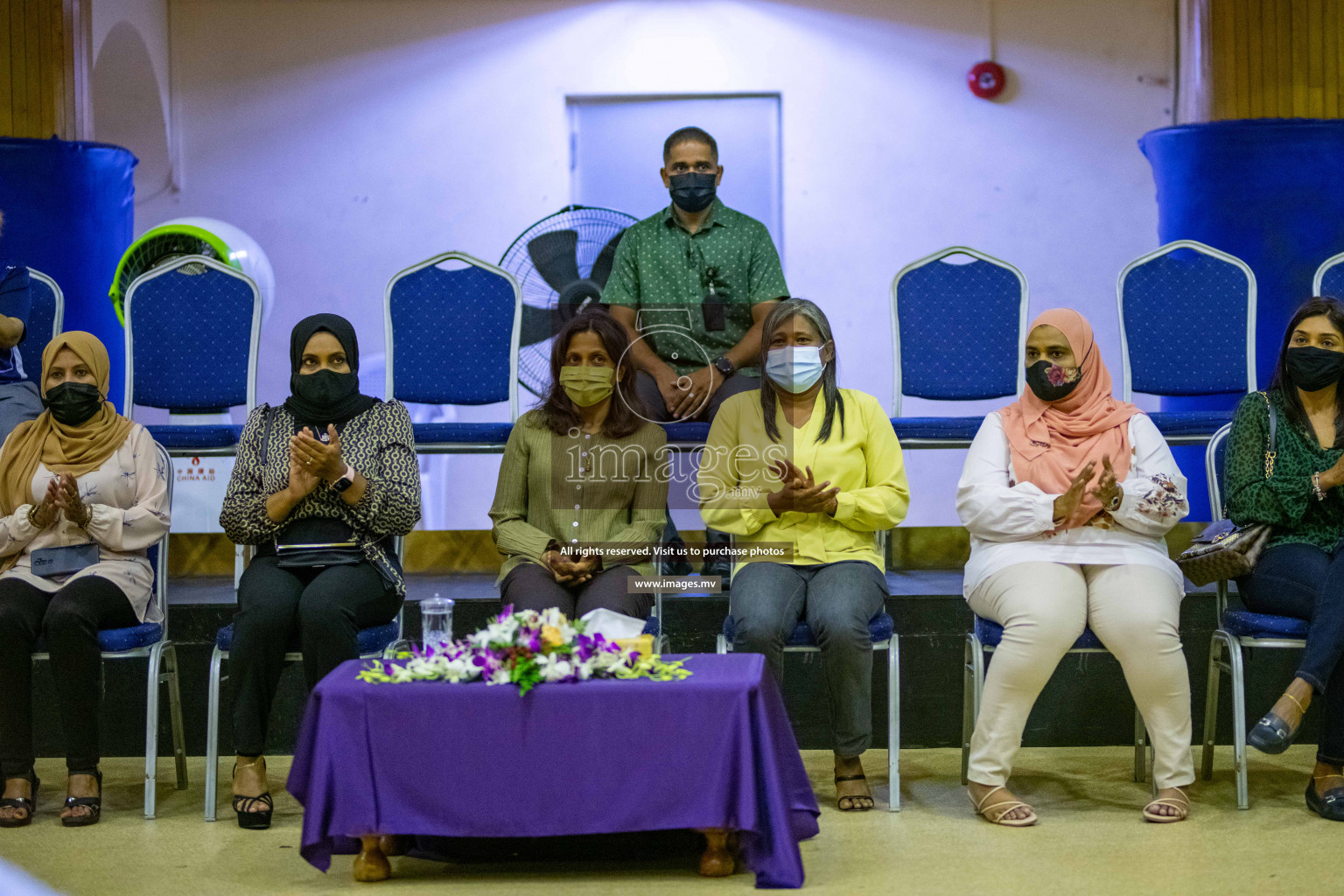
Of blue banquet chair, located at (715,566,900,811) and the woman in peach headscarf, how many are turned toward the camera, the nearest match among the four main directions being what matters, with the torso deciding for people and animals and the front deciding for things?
2

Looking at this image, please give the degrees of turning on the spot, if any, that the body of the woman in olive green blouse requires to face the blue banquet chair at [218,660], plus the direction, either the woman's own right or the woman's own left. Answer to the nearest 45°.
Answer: approximately 90° to the woman's own right

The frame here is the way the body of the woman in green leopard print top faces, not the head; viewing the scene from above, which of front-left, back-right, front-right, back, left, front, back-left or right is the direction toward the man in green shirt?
back-right

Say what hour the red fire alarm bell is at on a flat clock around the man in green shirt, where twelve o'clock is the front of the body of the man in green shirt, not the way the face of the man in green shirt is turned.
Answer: The red fire alarm bell is roughly at 7 o'clock from the man in green shirt.

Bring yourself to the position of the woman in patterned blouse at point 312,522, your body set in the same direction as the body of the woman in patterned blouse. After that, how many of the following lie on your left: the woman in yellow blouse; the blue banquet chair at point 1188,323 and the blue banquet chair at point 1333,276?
3

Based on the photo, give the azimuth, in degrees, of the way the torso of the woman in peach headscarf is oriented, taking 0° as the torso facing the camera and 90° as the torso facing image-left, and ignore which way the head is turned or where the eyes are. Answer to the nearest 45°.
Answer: approximately 0°

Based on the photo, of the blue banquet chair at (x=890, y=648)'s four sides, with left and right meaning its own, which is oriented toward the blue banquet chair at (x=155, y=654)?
right

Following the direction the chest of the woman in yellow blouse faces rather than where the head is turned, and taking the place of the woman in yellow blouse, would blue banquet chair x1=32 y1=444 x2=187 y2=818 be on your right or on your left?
on your right

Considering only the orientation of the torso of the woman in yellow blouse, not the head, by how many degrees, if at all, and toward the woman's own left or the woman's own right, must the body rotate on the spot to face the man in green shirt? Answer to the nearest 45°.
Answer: approximately 135° to the woman's own right
